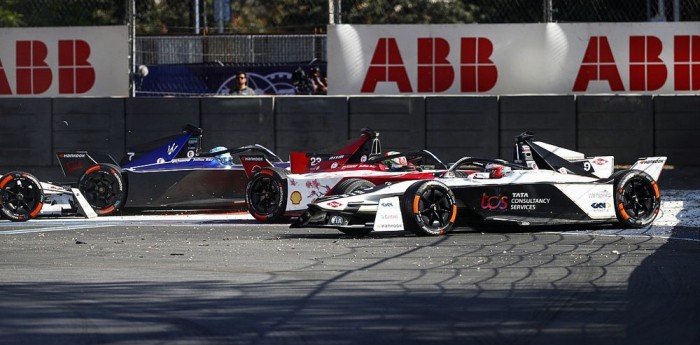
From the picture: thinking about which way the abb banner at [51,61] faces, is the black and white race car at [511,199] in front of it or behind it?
in front

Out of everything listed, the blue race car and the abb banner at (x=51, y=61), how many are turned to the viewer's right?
1

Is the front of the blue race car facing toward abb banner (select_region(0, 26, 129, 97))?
no

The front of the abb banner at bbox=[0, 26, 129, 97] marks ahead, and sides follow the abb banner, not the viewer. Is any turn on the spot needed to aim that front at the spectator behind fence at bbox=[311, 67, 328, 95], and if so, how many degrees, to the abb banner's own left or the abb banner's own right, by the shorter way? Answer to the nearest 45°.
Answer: approximately 90° to the abb banner's own left

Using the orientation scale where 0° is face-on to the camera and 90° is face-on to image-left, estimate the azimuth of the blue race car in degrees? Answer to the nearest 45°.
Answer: approximately 270°

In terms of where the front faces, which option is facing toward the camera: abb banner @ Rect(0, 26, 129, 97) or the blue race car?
the abb banner

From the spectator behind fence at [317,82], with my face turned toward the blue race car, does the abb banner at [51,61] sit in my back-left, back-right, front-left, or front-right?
front-right

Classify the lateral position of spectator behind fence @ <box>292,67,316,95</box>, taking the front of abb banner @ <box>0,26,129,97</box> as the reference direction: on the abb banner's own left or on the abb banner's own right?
on the abb banner's own left

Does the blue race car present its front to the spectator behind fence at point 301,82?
no

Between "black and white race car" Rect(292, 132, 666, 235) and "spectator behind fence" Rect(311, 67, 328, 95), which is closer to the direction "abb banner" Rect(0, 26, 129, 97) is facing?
the black and white race car

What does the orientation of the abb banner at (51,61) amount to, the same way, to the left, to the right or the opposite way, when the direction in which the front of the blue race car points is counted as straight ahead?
to the right

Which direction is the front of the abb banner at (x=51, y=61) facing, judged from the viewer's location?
facing the viewer

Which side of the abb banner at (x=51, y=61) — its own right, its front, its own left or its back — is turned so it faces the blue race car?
front
